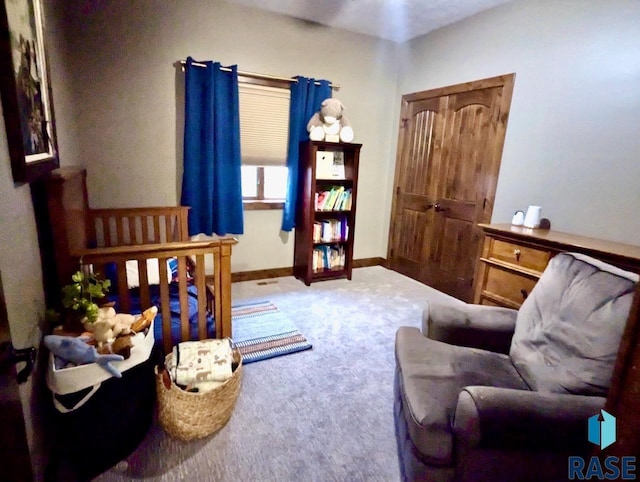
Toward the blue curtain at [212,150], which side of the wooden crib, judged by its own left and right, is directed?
left

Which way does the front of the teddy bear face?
toward the camera

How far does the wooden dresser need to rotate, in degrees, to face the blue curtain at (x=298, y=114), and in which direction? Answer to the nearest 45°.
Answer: approximately 45° to its right

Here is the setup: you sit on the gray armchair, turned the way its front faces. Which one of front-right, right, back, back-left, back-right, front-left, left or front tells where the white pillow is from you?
front-right

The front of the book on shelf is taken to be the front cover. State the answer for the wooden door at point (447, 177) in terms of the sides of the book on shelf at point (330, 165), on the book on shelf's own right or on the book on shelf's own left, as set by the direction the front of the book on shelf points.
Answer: on the book on shelf's own left

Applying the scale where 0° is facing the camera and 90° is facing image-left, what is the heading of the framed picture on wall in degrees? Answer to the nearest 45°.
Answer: approximately 270°

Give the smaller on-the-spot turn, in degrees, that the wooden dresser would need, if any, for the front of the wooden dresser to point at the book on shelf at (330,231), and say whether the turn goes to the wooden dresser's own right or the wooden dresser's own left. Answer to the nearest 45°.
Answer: approximately 45° to the wooden dresser's own right

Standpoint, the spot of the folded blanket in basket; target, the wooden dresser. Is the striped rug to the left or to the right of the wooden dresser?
left

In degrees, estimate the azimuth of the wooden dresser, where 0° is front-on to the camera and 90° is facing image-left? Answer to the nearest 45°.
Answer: approximately 45°

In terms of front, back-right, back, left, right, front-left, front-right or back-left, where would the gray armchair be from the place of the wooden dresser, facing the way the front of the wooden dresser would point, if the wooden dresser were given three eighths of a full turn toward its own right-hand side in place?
back

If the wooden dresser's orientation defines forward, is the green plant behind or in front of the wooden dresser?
in front

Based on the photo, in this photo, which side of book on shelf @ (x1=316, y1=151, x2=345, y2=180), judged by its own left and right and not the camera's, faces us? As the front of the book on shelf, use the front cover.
front

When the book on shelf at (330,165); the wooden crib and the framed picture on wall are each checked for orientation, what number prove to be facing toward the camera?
1

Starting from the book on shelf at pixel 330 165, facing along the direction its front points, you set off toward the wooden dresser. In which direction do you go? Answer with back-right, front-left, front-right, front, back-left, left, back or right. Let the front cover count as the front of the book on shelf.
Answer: front-left

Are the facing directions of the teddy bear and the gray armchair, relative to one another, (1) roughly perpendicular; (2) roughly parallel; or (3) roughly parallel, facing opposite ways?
roughly perpendicular
